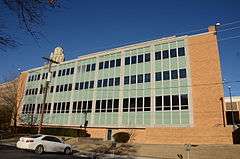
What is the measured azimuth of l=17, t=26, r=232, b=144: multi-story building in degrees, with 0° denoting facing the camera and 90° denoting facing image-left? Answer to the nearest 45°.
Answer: approximately 45°

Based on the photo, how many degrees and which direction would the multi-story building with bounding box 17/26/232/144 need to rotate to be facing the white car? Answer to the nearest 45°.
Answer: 0° — it already faces it

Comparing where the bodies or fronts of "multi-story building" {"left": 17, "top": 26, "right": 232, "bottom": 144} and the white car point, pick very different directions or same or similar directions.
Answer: very different directions
